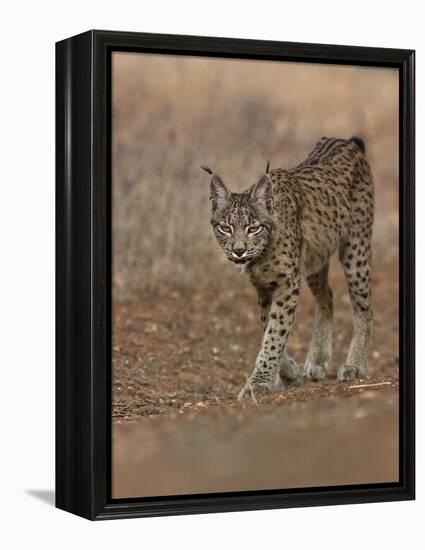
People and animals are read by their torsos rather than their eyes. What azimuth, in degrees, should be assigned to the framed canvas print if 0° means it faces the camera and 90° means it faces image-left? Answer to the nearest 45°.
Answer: approximately 315°
